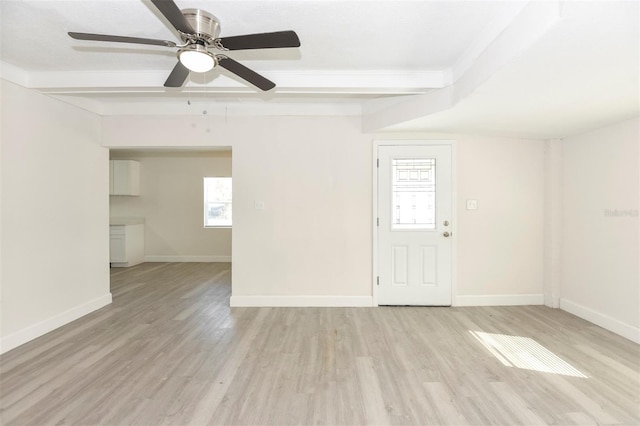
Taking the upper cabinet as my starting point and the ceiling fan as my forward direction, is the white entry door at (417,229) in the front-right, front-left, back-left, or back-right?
front-left

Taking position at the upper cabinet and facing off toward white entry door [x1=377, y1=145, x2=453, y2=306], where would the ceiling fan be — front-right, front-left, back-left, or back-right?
front-right

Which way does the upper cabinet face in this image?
toward the camera

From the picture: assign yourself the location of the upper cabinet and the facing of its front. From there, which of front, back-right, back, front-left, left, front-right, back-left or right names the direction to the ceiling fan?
front

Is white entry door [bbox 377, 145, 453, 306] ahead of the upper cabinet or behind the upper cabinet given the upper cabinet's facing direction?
ahead
